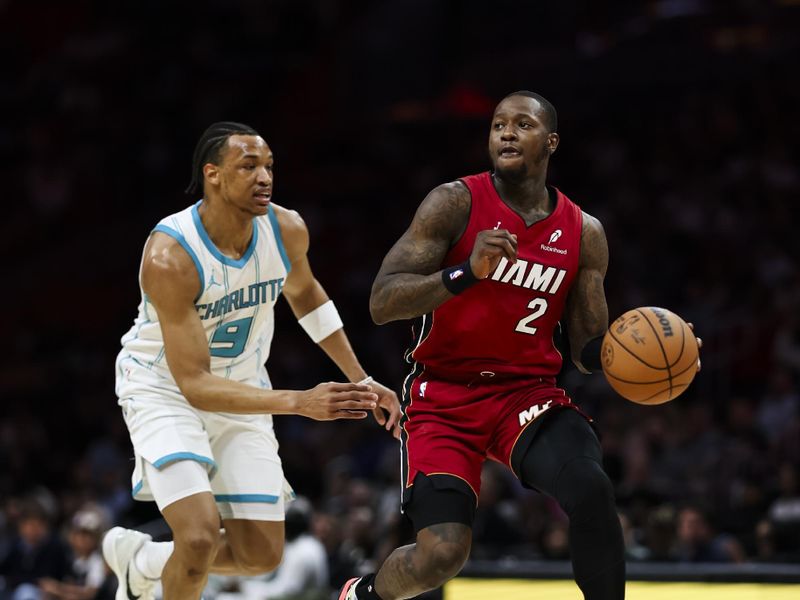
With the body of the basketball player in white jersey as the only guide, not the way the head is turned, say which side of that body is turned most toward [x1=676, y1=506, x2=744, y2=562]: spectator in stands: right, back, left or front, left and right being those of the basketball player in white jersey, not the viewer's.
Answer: left

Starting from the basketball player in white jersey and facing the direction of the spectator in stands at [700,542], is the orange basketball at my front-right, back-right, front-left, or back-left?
front-right

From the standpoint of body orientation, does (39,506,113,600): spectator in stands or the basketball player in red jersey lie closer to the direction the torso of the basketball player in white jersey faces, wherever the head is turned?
the basketball player in red jersey

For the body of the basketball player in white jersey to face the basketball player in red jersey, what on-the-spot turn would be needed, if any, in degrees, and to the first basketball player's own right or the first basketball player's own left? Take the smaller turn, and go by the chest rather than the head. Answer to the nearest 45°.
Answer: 0° — they already face them

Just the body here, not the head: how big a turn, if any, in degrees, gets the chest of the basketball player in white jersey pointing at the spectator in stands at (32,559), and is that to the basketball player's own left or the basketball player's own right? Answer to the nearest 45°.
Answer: approximately 135° to the basketball player's own left

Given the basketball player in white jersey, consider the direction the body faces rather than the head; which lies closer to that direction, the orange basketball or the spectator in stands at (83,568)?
the orange basketball

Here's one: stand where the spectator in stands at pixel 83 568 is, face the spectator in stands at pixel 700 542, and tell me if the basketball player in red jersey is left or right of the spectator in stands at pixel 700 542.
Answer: right

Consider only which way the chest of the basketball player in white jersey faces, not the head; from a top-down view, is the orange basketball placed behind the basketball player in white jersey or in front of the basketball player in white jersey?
in front

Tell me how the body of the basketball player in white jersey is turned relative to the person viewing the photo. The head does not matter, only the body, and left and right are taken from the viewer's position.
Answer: facing the viewer and to the right of the viewer

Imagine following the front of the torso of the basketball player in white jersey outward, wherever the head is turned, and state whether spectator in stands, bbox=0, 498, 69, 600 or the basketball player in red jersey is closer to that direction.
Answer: the basketball player in red jersey

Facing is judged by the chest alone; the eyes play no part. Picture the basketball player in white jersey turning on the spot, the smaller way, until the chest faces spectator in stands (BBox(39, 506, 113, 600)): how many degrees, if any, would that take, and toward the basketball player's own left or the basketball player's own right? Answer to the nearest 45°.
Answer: approximately 135° to the basketball player's own left

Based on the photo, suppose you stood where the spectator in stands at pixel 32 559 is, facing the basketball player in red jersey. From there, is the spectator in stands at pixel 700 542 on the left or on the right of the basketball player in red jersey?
left
